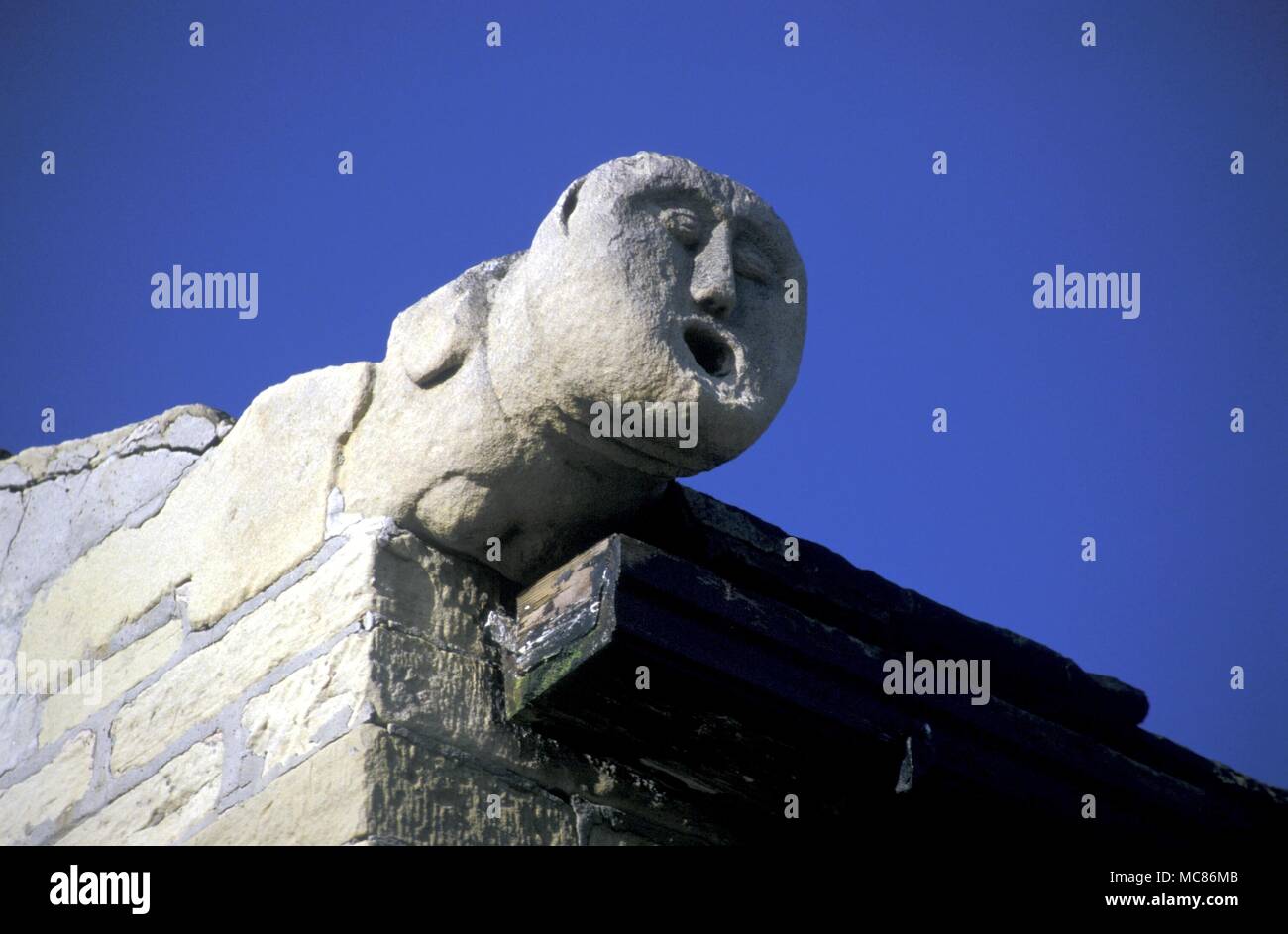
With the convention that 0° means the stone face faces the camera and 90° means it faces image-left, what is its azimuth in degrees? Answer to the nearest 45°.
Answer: approximately 315°
